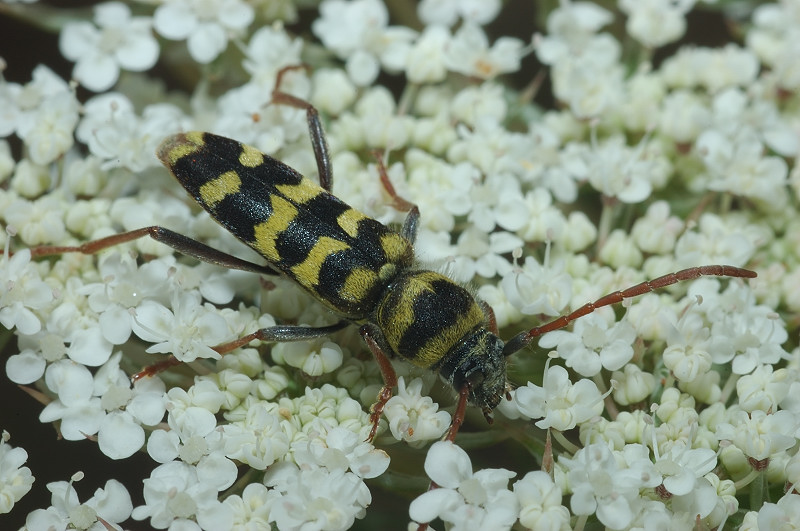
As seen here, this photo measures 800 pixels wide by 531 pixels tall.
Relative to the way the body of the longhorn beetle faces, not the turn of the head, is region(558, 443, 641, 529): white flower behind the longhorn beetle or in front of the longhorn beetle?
in front

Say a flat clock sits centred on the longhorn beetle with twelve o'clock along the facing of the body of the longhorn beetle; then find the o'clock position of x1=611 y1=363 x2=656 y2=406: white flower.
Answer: The white flower is roughly at 11 o'clock from the longhorn beetle.

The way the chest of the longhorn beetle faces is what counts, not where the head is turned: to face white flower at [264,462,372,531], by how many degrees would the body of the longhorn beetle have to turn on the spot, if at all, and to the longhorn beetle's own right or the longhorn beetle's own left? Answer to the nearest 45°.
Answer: approximately 45° to the longhorn beetle's own right

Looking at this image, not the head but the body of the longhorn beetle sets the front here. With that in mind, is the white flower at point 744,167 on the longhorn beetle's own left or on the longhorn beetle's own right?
on the longhorn beetle's own left

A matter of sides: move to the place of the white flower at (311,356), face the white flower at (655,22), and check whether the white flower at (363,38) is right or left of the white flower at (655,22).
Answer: left

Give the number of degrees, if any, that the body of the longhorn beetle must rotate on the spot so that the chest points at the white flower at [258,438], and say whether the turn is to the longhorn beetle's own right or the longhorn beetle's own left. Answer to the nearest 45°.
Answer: approximately 45° to the longhorn beetle's own right

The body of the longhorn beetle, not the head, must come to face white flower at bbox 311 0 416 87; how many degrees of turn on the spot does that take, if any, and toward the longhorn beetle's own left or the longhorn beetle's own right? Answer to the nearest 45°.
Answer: approximately 135° to the longhorn beetle's own left

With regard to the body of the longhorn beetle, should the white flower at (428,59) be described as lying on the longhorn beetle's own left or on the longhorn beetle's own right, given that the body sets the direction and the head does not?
on the longhorn beetle's own left

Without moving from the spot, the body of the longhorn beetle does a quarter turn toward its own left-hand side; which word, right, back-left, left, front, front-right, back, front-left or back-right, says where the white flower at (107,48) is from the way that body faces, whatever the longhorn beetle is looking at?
left

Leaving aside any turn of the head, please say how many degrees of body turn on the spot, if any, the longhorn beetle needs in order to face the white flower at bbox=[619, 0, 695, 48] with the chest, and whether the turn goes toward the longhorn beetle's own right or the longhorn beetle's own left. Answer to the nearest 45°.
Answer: approximately 90° to the longhorn beetle's own left

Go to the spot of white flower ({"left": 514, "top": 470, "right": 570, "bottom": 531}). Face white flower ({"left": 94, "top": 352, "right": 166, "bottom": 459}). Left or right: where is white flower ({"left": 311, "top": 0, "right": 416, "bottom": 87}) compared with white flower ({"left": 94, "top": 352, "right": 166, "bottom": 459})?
right

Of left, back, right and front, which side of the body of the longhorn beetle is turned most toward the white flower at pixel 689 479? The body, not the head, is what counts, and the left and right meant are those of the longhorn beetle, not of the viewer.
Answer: front

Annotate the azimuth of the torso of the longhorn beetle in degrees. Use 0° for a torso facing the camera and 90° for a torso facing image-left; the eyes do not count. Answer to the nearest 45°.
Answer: approximately 315°

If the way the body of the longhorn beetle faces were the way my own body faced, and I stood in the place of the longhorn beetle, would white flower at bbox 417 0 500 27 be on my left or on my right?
on my left

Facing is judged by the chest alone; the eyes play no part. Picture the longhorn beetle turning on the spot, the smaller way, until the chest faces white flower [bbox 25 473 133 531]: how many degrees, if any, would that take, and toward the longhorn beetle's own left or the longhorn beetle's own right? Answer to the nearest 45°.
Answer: approximately 90° to the longhorn beetle's own right

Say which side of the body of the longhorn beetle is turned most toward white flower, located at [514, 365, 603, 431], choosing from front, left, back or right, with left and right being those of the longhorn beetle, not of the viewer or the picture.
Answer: front

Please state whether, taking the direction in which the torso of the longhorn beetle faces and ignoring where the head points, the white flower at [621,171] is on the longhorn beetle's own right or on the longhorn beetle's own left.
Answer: on the longhorn beetle's own left
